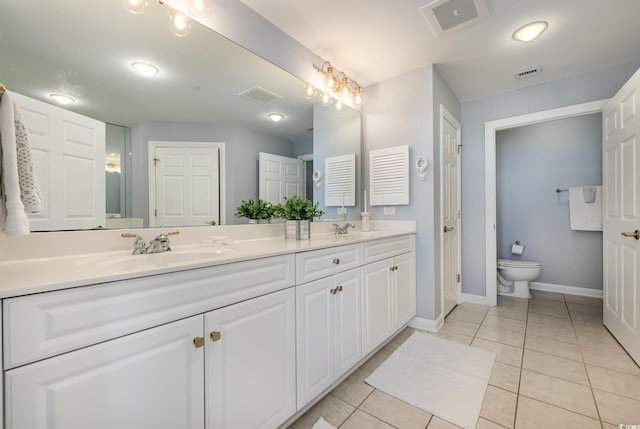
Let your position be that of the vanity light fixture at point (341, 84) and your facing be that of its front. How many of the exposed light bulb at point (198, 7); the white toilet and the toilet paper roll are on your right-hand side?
1

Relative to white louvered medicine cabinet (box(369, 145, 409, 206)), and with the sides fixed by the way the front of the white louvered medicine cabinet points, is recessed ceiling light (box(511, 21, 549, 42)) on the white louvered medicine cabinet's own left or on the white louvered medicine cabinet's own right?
on the white louvered medicine cabinet's own left

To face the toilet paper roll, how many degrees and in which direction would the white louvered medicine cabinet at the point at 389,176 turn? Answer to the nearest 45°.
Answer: approximately 135° to its left

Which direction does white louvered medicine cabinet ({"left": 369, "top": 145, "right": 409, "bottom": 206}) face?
toward the camera

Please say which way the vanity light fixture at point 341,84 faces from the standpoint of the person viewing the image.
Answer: facing the viewer and to the right of the viewer
